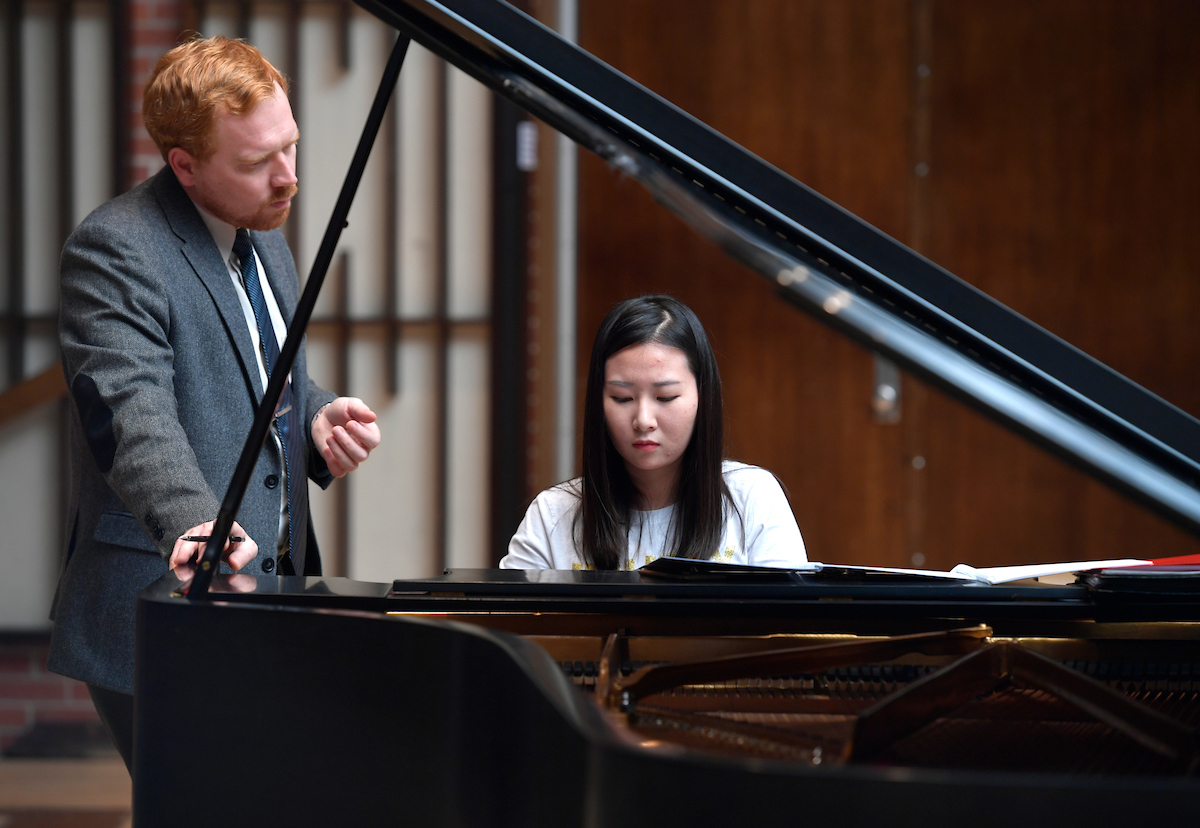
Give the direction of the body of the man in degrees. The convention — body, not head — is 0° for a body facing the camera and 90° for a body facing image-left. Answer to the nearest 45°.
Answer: approximately 315°

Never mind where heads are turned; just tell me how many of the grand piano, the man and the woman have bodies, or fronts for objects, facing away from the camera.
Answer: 1

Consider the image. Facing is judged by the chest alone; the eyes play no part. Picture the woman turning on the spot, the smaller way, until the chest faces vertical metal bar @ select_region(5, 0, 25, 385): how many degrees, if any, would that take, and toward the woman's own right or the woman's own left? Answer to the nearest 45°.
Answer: approximately 135° to the woman's own right

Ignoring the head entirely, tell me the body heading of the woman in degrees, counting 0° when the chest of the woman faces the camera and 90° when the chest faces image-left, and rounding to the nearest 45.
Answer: approximately 0°

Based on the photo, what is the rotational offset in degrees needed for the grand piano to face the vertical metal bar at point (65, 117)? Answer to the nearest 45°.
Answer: approximately 45° to its left

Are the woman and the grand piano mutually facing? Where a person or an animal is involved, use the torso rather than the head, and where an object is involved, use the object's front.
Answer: yes

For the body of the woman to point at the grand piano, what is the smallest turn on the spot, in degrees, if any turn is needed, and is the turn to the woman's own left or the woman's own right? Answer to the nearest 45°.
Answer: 0° — they already face it

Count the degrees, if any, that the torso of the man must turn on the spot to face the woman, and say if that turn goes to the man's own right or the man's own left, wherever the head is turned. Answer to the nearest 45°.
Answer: approximately 45° to the man's own left

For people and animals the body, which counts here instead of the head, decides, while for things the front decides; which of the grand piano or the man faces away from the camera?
the grand piano

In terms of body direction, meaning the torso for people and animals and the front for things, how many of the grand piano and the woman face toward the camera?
1

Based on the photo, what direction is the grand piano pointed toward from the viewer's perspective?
away from the camera

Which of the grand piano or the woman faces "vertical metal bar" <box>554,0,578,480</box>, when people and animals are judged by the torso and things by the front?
the grand piano

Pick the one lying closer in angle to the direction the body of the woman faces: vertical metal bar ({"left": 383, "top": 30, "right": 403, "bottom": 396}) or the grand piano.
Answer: the grand piano
